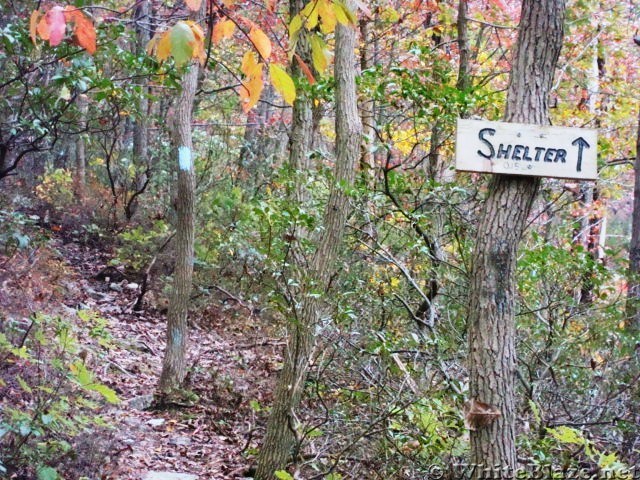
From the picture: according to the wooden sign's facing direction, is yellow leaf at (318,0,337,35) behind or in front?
in front

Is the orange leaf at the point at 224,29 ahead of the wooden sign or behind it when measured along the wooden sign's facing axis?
ahead

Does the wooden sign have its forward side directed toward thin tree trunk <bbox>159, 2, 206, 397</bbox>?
no

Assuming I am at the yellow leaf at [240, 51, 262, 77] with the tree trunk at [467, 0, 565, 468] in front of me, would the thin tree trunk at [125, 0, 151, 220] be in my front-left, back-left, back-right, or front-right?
front-left

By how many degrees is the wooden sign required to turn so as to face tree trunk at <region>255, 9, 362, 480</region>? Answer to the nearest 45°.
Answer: approximately 135° to its right

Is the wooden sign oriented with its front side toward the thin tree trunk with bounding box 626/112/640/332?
no

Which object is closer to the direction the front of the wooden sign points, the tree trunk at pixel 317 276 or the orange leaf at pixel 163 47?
the orange leaf

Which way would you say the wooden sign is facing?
toward the camera

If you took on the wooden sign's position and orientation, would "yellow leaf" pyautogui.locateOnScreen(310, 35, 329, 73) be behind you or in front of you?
in front

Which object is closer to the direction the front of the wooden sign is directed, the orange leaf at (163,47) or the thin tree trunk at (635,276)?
the orange leaf

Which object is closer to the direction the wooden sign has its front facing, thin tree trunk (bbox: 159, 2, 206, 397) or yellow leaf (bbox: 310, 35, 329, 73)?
the yellow leaf

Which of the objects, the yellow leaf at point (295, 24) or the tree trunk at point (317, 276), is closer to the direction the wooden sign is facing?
the yellow leaf

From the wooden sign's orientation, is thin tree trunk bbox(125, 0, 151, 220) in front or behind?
behind
